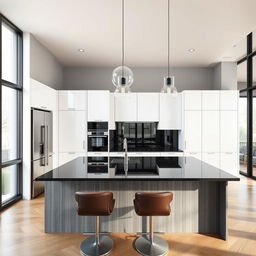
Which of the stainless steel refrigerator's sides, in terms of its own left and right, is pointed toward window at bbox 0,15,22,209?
right

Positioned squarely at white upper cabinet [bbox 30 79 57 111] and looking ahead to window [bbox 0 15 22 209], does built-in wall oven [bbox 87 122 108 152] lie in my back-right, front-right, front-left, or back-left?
back-left

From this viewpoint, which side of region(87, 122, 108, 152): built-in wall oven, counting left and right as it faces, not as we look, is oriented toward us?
front

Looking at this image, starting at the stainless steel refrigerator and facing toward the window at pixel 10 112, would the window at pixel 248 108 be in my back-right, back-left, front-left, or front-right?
back-left

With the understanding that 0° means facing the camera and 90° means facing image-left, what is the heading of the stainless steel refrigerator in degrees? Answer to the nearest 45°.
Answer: approximately 315°

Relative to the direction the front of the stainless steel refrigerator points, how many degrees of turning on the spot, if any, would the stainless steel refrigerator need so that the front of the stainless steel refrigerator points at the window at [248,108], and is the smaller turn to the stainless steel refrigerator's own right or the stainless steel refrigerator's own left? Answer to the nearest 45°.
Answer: approximately 45° to the stainless steel refrigerator's own left

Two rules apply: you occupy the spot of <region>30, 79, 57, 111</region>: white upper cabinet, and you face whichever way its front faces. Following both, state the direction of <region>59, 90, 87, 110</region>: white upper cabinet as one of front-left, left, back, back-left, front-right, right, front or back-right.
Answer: left

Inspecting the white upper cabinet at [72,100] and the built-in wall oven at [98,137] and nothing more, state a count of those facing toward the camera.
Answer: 2

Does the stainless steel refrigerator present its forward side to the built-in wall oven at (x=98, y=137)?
no

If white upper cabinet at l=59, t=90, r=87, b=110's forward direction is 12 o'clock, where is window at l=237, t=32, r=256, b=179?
The window is roughly at 9 o'clock from the white upper cabinet.

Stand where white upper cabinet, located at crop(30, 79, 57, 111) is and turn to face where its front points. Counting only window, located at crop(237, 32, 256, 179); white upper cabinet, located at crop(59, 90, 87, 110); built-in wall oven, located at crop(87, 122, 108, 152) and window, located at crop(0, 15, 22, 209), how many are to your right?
1

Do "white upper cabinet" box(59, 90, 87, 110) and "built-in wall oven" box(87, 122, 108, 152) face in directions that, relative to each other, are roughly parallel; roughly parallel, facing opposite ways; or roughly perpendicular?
roughly parallel

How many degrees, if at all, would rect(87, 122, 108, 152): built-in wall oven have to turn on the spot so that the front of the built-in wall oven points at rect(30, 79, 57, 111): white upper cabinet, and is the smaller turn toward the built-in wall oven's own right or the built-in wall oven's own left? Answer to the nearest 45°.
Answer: approximately 45° to the built-in wall oven's own right

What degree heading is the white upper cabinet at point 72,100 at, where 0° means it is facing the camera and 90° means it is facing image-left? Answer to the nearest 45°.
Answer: approximately 0°
